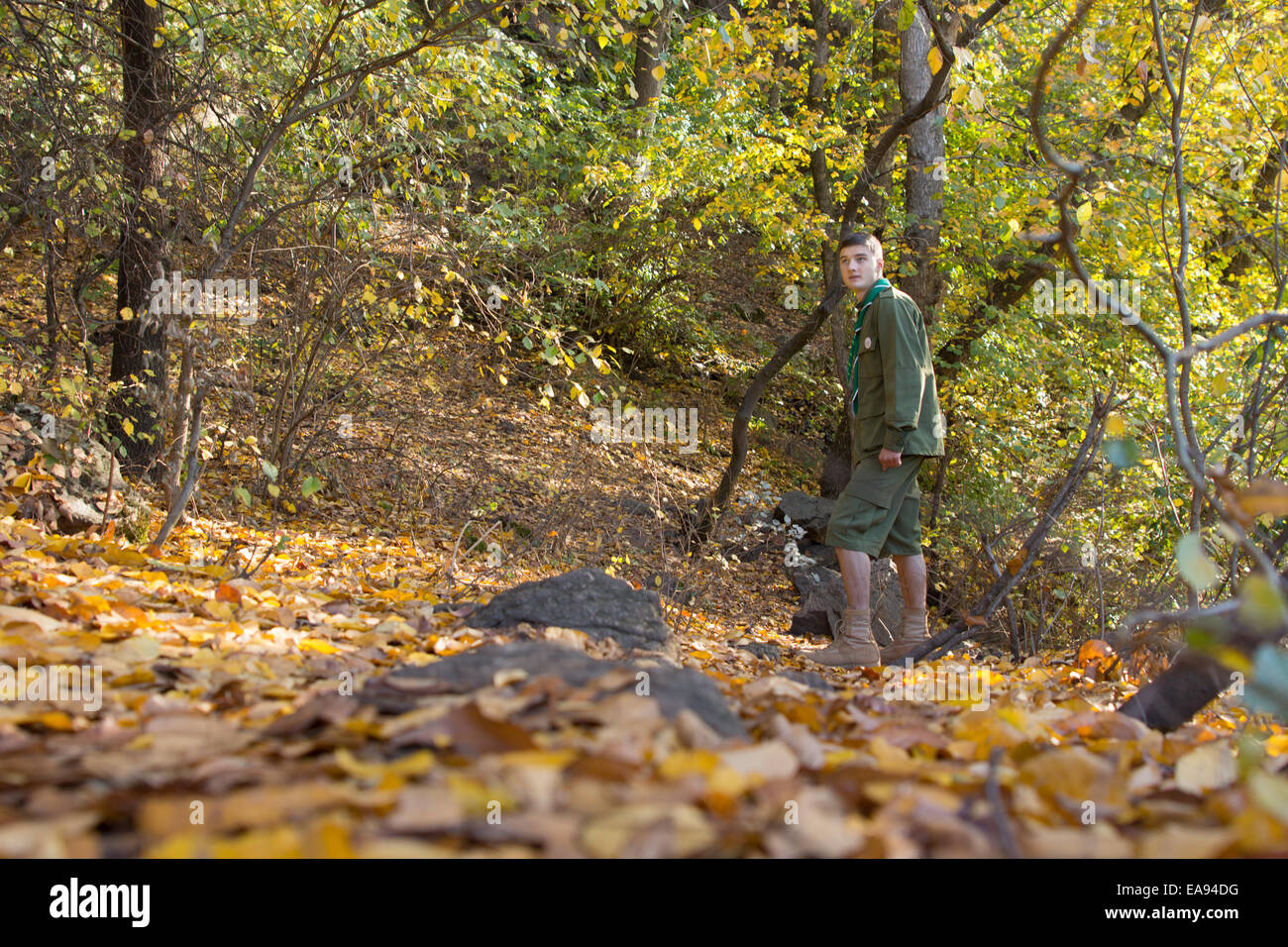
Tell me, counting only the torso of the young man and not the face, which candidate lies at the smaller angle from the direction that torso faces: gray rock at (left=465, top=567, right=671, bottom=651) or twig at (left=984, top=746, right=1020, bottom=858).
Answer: the gray rock

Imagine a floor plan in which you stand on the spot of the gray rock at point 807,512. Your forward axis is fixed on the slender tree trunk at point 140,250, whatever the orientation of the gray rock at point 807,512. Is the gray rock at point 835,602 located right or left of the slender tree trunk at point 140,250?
left

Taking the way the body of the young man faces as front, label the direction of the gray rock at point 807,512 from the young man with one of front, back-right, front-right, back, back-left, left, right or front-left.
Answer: right

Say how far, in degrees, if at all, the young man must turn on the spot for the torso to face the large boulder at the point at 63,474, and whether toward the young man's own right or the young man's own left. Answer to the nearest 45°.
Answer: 0° — they already face it

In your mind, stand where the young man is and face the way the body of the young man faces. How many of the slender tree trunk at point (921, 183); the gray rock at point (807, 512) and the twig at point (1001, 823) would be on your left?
1

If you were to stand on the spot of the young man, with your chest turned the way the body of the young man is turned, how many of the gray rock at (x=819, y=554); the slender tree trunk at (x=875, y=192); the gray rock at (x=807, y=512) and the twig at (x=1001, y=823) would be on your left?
1

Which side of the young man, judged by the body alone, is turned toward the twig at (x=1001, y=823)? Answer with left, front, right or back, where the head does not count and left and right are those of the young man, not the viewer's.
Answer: left

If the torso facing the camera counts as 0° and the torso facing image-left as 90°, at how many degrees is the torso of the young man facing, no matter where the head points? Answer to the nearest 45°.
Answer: approximately 90°

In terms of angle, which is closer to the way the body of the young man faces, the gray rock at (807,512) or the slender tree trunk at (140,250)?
the slender tree trunk

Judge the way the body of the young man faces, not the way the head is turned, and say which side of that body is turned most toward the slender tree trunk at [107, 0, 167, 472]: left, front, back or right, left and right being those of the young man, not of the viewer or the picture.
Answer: front

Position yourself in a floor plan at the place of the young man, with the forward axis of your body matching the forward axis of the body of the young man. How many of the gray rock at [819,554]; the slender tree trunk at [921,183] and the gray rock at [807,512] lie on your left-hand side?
0

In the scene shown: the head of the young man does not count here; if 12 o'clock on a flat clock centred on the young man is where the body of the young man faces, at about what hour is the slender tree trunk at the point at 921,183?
The slender tree trunk is roughly at 3 o'clock from the young man.

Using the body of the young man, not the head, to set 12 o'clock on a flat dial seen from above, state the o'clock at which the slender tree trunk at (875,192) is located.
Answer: The slender tree trunk is roughly at 3 o'clock from the young man.

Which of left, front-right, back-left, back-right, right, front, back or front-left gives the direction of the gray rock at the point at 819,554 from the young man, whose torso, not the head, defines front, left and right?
right
